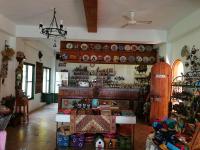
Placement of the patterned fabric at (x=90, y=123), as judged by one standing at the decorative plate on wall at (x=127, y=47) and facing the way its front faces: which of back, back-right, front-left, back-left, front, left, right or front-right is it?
front

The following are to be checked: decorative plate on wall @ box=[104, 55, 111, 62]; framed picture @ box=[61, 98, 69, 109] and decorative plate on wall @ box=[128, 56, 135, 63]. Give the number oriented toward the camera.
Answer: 3

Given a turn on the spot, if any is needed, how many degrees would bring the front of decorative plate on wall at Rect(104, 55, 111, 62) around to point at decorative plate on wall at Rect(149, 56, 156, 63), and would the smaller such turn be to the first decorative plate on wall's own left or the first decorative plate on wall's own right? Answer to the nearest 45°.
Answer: approximately 90° to the first decorative plate on wall's own left

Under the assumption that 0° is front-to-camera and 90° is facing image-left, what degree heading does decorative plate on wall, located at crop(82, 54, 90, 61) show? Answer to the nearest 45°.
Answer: approximately 0°

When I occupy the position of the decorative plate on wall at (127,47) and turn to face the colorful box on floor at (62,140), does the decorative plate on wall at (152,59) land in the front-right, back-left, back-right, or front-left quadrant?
back-left

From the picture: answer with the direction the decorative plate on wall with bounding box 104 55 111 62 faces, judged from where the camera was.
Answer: facing the viewer

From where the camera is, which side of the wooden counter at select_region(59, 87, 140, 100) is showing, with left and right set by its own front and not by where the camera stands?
front

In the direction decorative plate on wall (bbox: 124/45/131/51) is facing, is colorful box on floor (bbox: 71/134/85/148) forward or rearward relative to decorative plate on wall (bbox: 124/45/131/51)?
forward

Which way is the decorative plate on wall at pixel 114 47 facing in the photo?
toward the camera

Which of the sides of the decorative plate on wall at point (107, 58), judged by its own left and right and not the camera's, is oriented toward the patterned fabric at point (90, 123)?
front

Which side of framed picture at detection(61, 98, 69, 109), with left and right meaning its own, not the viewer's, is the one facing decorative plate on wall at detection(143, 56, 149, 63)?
left

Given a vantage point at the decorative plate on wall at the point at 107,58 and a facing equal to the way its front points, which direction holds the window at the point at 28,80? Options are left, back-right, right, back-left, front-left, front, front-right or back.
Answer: right

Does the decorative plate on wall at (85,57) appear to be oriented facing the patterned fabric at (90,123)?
yes

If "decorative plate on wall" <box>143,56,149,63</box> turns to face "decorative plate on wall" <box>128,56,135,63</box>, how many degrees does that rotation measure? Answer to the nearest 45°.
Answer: approximately 90° to its right

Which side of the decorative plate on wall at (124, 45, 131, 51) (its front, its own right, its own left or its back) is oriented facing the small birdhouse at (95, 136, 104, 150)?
front

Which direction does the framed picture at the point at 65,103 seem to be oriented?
toward the camera
